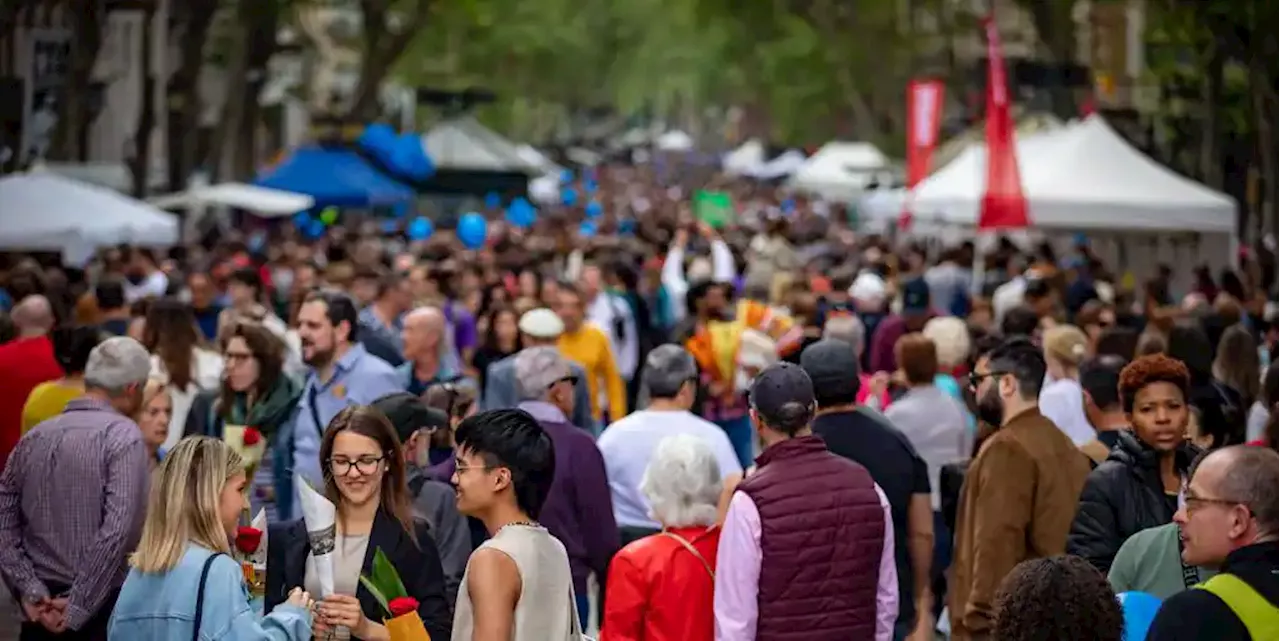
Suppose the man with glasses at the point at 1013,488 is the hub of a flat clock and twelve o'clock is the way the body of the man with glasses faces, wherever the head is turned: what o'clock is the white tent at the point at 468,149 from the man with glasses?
The white tent is roughly at 1 o'clock from the man with glasses.

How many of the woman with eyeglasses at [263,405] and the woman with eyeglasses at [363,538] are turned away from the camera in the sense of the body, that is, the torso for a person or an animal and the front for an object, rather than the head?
0

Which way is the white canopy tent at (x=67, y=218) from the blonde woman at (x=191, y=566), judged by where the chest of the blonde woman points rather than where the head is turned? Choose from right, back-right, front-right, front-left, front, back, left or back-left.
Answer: front-left

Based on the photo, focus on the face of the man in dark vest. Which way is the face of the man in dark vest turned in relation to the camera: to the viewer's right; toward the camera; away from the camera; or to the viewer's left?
away from the camera

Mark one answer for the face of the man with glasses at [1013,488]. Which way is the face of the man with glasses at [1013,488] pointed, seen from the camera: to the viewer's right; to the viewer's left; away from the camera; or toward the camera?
to the viewer's left

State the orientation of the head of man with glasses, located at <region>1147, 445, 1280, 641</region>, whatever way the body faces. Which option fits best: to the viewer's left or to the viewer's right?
to the viewer's left

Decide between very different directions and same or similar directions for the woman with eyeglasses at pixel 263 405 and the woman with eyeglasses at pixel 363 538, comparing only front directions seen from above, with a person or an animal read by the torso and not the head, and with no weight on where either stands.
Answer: same or similar directions

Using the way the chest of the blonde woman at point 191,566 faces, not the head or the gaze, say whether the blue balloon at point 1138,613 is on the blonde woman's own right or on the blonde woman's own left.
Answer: on the blonde woman's own right

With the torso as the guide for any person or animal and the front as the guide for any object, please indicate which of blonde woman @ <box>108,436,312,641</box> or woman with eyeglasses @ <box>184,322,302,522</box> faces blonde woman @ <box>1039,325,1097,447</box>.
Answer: blonde woman @ <box>108,436,312,641</box>

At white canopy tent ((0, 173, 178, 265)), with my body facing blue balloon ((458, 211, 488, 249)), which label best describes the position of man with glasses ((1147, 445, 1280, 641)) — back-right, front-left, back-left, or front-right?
back-right

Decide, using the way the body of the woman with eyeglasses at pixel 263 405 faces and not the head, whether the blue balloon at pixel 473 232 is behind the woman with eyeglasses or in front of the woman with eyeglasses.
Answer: behind

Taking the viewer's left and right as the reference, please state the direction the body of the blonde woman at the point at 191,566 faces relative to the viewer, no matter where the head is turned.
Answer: facing away from the viewer and to the right of the viewer

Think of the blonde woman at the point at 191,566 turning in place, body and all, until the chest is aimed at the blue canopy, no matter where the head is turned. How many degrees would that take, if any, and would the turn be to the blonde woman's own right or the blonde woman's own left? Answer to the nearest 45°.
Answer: approximately 45° to the blonde woman's own left

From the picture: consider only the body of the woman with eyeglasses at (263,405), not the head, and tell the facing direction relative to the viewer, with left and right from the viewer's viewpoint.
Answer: facing the viewer and to the left of the viewer
